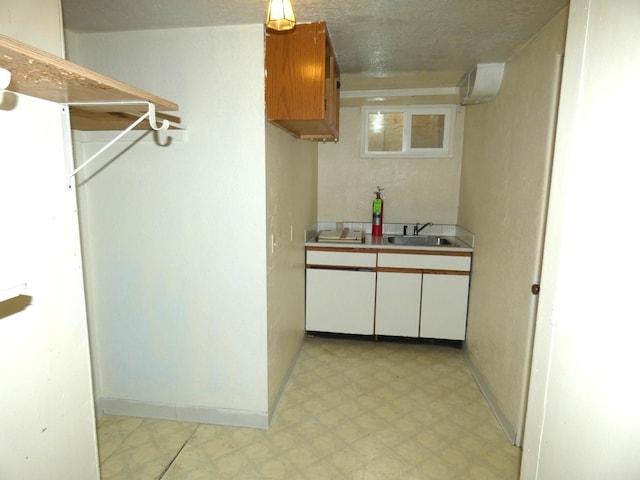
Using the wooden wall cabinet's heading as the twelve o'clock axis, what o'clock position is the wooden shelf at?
The wooden shelf is roughly at 4 o'clock from the wooden wall cabinet.

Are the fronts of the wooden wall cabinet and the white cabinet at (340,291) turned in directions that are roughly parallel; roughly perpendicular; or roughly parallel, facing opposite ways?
roughly perpendicular

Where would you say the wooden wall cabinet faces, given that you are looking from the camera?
facing to the right of the viewer

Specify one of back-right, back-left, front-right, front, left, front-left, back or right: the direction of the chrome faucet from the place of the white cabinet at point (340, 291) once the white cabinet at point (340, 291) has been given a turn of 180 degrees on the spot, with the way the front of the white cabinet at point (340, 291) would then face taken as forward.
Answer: front-right

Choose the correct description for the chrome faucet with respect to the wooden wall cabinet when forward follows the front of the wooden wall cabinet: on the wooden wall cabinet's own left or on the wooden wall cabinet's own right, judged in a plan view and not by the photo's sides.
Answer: on the wooden wall cabinet's own left

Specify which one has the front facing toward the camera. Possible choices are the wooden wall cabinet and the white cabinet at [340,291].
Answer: the white cabinet

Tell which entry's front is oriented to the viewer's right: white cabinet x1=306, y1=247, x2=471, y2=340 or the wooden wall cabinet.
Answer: the wooden wall cabinet

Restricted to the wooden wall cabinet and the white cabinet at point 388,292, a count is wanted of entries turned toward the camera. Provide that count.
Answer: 1

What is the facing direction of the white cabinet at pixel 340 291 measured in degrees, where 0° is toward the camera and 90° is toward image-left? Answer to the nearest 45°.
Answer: approximately 0°

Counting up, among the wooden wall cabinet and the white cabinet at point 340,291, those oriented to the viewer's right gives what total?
1

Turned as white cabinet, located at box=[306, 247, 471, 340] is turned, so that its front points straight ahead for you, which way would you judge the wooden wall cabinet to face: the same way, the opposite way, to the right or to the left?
to the left
